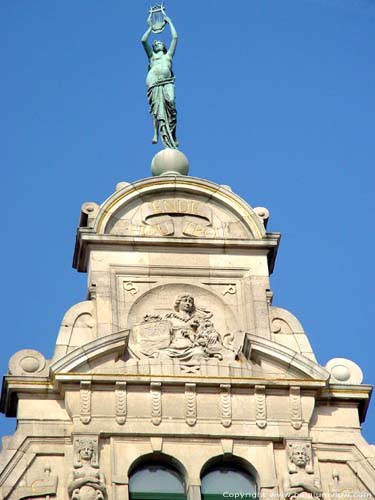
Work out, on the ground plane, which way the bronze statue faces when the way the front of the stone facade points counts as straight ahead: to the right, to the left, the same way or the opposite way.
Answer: the same way

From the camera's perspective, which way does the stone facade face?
toward the camera

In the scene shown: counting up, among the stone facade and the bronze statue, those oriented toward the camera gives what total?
2

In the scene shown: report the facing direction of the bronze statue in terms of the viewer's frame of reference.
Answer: facing the viewer
